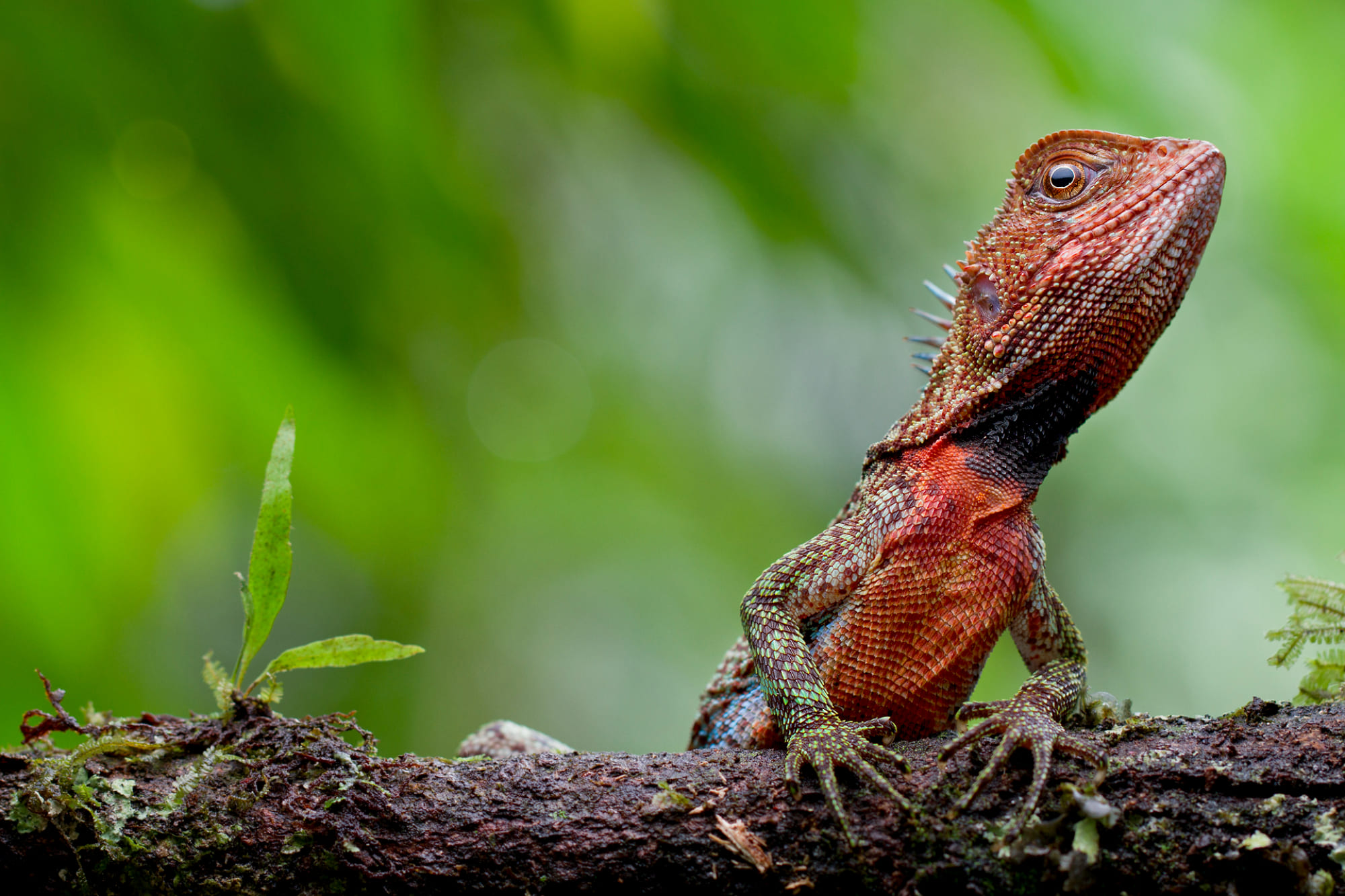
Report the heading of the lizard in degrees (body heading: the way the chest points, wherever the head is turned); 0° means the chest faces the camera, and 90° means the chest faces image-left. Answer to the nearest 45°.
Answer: approximately 315°

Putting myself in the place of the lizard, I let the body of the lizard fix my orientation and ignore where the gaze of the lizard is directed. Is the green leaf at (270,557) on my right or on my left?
on my right

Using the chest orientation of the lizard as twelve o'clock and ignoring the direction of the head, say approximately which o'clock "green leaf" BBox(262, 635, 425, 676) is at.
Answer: The green leaf is roughly at 4 o'clock from the lizard.
